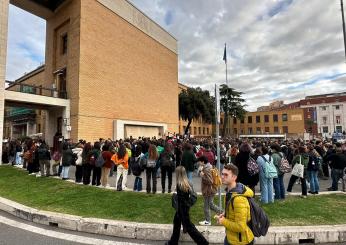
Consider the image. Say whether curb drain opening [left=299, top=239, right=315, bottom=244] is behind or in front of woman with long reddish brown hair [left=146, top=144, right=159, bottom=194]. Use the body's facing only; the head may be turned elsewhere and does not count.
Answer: behind

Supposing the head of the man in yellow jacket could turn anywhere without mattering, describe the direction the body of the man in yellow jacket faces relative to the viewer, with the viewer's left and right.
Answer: facing to the left of the viewer

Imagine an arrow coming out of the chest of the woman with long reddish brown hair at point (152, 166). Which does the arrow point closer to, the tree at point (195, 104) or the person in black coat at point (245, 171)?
the tree

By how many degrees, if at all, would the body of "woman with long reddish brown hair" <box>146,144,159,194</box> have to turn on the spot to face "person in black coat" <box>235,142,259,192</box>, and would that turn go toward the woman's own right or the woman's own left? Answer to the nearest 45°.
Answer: approximately 135° to the woman's own right

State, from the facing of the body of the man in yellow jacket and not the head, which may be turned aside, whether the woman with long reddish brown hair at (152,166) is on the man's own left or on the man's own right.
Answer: on the man's own right

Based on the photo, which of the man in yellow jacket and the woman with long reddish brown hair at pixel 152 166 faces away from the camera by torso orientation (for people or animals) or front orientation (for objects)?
the woman with long reddish brown hair

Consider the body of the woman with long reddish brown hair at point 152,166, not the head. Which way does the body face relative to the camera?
away from the camera

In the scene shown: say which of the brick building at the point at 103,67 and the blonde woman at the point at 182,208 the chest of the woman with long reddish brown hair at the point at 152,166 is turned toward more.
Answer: the brick building

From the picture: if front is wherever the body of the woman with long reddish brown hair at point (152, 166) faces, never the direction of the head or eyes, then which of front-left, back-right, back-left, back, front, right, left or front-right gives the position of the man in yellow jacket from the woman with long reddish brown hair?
back
